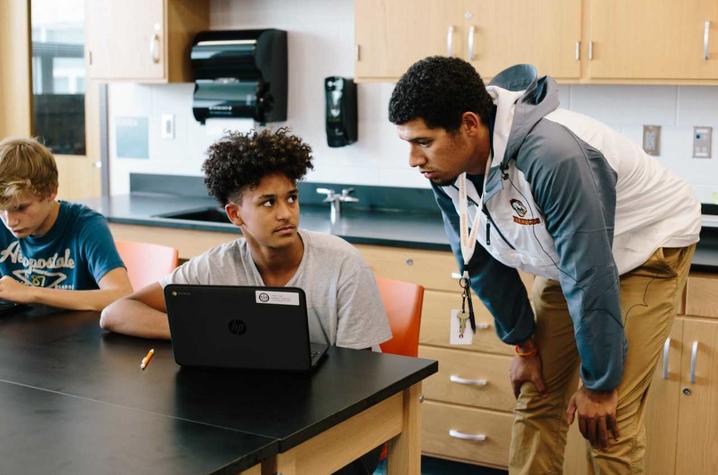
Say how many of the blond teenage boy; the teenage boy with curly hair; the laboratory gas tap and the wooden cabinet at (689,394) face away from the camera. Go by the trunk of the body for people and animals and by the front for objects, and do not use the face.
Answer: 0

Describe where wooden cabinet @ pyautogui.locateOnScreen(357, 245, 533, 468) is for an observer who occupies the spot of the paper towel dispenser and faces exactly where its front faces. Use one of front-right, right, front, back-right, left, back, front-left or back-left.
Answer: left

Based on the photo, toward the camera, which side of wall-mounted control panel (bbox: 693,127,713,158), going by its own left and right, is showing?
front

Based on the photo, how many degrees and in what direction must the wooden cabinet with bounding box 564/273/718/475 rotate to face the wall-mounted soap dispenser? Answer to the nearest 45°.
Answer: approximately 135° to its right

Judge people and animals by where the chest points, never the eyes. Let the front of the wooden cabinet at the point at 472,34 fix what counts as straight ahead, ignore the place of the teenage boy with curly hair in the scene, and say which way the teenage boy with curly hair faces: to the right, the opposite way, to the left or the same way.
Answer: the same way

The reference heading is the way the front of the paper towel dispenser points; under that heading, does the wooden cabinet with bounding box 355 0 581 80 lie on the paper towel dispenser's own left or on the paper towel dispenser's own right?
on the paper towel dispenser's own left

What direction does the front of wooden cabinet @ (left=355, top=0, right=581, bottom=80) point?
toward the camera

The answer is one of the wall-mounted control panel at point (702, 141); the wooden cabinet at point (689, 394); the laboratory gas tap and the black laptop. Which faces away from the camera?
the black laptop

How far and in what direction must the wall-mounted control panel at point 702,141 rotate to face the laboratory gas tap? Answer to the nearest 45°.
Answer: approximately 90° to its right

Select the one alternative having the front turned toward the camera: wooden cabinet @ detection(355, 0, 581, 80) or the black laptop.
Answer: the wooden cabinet

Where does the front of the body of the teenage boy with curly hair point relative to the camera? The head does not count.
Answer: toward the camera

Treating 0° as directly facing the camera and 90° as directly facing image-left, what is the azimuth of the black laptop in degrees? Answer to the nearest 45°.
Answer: approximately 180°

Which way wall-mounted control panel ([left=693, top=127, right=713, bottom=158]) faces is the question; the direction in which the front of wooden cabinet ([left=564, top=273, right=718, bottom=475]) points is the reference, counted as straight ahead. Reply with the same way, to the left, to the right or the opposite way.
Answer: the same way

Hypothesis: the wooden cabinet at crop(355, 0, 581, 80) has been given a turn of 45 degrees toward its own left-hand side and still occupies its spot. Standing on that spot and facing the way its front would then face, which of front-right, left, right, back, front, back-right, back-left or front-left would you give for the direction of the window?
back

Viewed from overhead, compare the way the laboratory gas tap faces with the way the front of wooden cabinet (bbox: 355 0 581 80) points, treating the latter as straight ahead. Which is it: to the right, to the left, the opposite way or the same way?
the same way

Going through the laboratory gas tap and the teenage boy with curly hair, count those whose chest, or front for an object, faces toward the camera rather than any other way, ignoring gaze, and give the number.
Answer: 2

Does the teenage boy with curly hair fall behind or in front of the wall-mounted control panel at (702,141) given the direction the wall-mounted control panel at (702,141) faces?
in front

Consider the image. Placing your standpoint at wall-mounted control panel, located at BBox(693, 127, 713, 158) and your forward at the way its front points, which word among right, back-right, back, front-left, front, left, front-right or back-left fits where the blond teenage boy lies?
front-right
